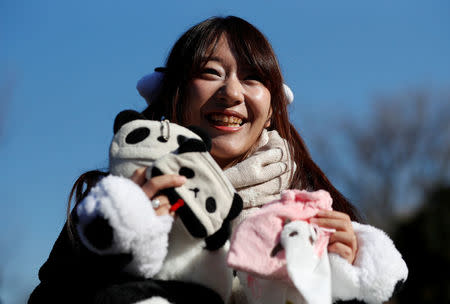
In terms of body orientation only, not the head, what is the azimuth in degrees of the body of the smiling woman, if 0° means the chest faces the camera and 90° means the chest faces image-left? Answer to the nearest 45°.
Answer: approximately 0°
